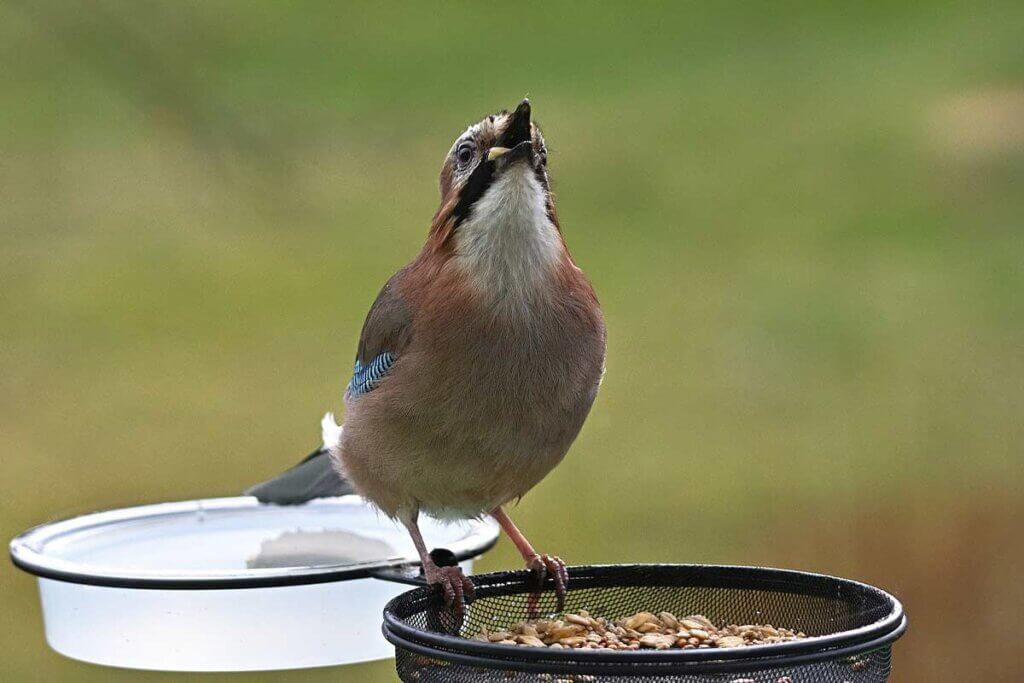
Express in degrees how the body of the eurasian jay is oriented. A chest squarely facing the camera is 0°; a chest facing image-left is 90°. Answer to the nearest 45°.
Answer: approximately 315°

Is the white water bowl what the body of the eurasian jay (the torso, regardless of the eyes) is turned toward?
no
